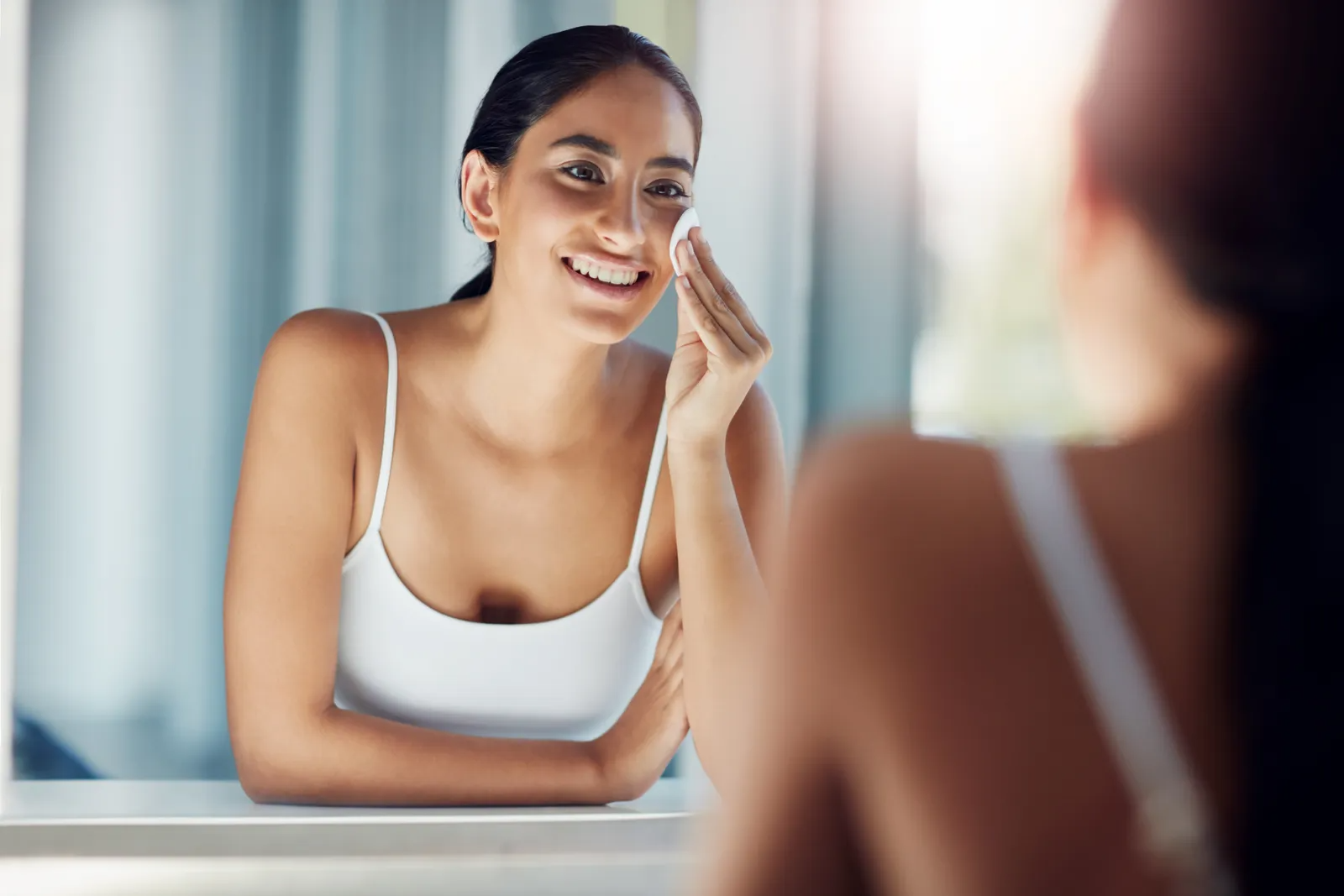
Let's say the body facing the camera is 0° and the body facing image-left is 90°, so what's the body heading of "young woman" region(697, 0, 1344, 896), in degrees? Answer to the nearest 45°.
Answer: approximately 180°

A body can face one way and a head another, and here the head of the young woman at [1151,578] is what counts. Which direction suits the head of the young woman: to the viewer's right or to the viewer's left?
to the viewer's left
